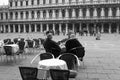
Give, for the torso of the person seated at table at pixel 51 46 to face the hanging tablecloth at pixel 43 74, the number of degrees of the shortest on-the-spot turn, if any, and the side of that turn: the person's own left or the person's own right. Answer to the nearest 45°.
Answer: approximately 45° to the person's own right

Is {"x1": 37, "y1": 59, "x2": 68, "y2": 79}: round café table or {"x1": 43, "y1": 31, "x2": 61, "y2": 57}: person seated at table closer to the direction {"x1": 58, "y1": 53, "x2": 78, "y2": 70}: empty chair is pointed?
the round café table

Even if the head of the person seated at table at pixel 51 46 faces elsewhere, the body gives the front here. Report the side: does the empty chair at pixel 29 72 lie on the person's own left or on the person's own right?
on the person's own right

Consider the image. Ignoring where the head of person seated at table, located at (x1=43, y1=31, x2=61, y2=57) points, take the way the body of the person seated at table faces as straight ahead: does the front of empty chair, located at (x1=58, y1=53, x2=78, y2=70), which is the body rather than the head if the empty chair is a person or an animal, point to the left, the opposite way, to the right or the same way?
to the right

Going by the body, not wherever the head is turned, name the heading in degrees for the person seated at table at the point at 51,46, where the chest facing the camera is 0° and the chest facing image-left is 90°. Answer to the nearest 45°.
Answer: approximately 315°

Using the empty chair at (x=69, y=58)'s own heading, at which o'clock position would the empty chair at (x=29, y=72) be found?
the empty chair at (x=29, y=72) is roughly at 11 o'clock from the empty chair at (x=69, y=58).

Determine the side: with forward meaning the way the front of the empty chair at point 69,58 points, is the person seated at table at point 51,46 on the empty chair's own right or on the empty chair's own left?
on the empty chair's own right

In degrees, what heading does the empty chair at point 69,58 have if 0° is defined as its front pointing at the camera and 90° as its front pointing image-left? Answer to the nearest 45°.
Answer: approximately 45°
